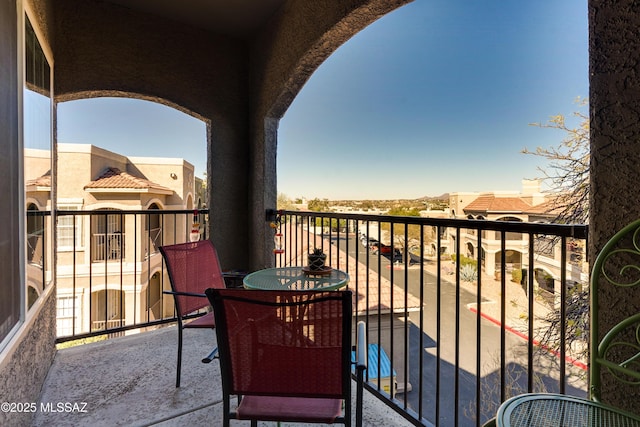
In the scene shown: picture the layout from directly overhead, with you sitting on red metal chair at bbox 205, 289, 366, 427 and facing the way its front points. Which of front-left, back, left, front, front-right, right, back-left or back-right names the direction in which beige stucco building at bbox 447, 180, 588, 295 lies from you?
front-right

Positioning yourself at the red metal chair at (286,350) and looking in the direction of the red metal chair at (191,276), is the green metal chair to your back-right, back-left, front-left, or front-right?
back-right

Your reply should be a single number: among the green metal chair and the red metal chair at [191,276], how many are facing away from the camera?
0

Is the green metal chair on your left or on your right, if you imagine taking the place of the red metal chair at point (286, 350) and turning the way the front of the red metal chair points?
on your right

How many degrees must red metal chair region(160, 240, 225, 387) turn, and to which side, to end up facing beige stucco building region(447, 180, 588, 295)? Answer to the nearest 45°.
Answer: approximately 45° to its left

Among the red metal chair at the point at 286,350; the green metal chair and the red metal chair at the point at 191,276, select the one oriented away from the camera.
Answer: the red metal chair at the point at 286,350

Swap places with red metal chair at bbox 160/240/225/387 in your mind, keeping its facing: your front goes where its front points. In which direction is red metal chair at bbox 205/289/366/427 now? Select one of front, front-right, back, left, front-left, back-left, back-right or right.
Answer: front-right

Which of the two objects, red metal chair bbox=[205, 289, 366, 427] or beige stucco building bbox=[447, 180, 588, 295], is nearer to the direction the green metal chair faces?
the red metal chair

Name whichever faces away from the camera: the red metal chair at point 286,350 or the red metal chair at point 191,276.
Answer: the red metal chair at point 286,350

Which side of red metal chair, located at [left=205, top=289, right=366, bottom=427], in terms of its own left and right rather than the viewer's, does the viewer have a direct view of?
back

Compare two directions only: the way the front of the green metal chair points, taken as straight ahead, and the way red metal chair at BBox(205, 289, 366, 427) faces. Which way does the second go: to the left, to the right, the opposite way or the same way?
to the right

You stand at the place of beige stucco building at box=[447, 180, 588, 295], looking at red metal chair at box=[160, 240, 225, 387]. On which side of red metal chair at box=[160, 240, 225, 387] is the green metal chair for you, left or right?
left

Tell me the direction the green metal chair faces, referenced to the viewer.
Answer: facing the viewer and to the left of the viewer

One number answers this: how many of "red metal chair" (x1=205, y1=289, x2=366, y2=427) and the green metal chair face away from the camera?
1

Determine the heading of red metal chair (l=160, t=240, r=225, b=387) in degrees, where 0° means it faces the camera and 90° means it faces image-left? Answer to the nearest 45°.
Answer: approximately 315°

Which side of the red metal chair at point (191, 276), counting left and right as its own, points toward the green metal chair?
front
